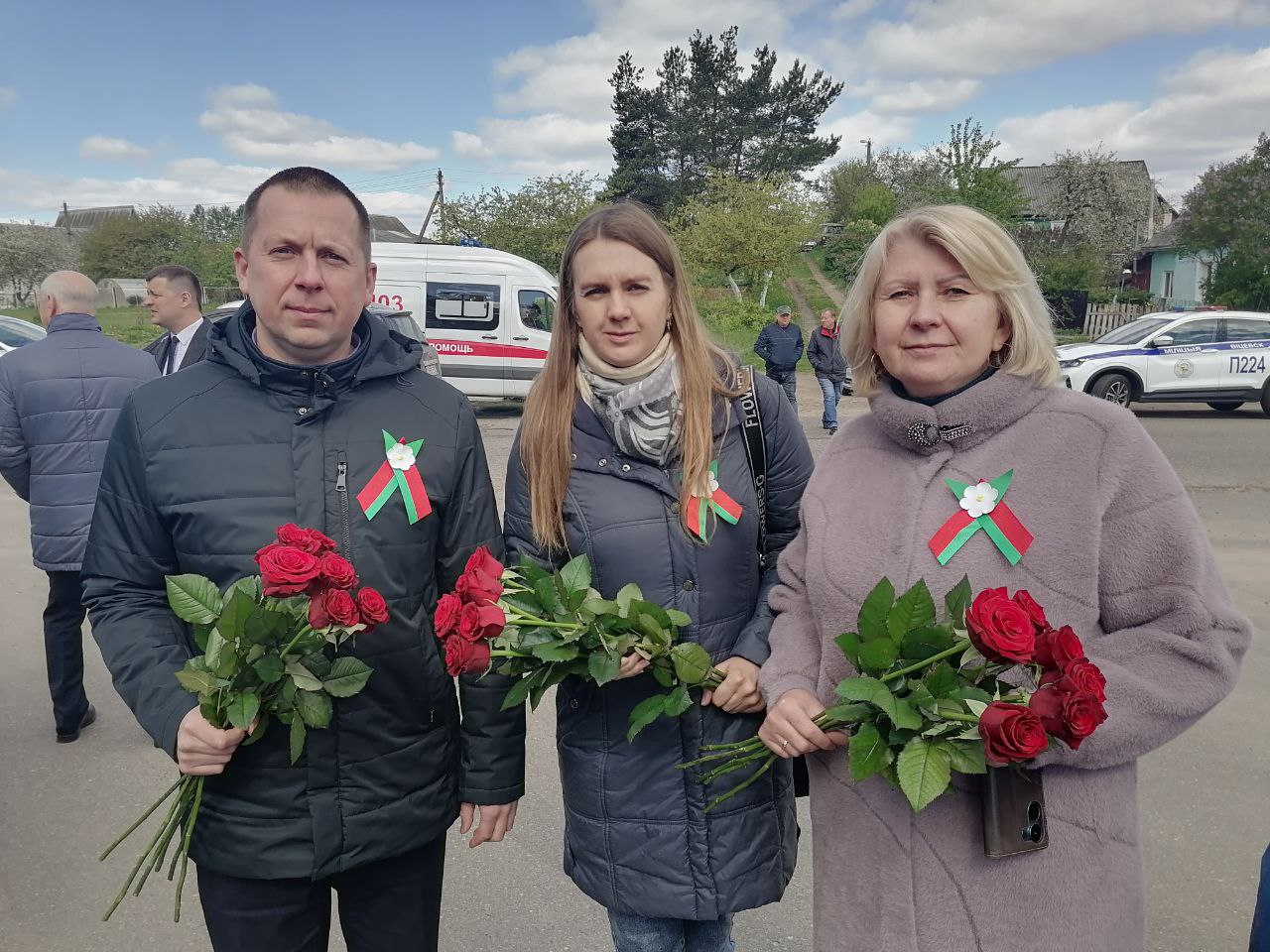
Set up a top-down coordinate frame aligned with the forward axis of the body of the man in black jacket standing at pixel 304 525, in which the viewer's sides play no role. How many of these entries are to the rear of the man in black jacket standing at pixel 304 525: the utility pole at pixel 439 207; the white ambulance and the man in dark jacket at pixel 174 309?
3

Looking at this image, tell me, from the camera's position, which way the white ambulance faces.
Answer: facing to the right of the viewer

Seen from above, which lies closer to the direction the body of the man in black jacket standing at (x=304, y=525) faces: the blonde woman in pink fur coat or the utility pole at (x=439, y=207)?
the blonde woman in pink fur coat

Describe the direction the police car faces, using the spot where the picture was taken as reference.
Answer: facing to the left of the viewer

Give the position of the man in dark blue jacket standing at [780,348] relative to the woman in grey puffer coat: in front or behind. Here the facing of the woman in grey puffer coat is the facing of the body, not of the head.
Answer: behind

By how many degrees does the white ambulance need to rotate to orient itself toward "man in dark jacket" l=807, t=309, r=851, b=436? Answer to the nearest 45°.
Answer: approximately 45° to its right

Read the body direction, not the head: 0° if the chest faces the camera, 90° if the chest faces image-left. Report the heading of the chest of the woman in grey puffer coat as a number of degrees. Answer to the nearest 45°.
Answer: approximately 0°

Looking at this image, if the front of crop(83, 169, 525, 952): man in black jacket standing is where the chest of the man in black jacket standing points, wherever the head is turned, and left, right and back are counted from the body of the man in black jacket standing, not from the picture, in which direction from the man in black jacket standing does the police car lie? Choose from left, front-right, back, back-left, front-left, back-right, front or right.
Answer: back-left

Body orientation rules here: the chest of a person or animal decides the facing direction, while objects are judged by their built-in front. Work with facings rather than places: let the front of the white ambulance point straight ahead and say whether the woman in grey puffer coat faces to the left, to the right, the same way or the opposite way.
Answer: to the right

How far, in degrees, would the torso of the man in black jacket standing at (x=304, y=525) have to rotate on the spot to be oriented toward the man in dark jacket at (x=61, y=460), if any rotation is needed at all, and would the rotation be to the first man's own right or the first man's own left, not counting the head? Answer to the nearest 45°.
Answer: approximately 180°

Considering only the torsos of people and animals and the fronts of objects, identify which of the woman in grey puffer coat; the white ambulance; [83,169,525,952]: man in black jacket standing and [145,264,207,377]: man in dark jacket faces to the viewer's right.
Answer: the white ambulance

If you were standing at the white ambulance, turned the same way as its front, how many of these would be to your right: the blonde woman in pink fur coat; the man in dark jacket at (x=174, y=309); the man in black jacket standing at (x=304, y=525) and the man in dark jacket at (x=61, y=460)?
4
